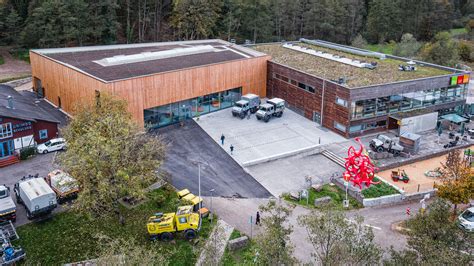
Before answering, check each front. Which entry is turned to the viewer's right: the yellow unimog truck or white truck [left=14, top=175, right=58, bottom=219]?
the yellow unimog truck

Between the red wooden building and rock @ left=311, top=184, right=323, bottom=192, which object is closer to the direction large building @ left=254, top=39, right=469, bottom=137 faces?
the rock

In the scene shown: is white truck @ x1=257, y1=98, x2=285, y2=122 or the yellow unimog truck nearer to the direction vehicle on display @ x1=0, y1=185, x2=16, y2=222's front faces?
the yellow unimog truck

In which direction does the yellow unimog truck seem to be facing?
to the viewer's right

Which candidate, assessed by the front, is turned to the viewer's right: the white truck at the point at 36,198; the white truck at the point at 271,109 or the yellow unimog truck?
the yellow unimog truck

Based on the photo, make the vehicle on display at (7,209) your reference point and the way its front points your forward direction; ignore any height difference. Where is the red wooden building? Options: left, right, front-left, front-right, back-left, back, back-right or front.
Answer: front

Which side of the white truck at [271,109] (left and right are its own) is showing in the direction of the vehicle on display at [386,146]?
left

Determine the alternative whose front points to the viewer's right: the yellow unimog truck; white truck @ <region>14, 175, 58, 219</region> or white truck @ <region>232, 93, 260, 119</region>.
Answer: the yellow unimog truck

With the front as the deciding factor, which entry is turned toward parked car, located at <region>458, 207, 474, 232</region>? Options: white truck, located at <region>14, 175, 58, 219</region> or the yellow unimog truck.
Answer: the yellow unimog truck

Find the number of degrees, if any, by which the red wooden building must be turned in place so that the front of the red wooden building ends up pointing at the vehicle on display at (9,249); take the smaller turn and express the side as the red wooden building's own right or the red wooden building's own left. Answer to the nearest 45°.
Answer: approximately 45° to the red wooden building's own right

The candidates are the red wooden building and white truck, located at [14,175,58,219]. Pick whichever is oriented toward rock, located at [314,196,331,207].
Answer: the red wooden building

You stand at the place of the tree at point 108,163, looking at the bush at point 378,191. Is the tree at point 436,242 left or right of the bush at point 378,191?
right
